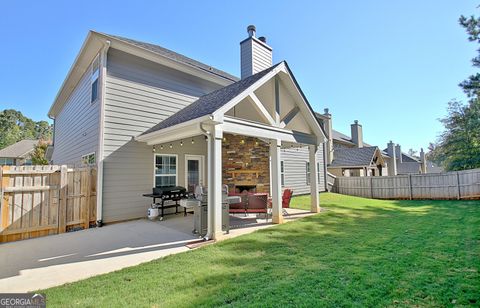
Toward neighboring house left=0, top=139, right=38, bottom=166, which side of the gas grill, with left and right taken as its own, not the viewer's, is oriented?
back

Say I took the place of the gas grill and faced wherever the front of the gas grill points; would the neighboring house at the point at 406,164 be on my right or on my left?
on my left

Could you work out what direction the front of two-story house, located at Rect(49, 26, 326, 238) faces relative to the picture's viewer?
facing away from the viewer and to the left of the viewer

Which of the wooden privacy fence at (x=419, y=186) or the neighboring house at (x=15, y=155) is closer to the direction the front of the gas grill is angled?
the wooden privacy fence

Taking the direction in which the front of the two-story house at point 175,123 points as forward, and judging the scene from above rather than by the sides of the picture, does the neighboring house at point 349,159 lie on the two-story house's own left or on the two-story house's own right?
on the two-story house's own right

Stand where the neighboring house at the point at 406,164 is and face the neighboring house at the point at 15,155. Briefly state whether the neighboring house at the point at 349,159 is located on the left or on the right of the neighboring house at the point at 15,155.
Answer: left

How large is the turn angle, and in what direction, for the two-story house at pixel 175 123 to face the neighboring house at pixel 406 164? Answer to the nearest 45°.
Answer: approximately 90° to its right

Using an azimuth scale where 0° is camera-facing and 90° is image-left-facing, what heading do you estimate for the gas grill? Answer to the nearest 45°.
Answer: approximately 315°

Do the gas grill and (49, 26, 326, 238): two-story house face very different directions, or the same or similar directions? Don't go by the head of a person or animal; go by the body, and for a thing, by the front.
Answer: very different directions

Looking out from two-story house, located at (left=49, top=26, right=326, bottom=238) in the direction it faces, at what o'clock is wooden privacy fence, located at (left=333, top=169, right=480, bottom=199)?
The wooden privacy fence is roughly at 4 o'clock from the two-story house.
